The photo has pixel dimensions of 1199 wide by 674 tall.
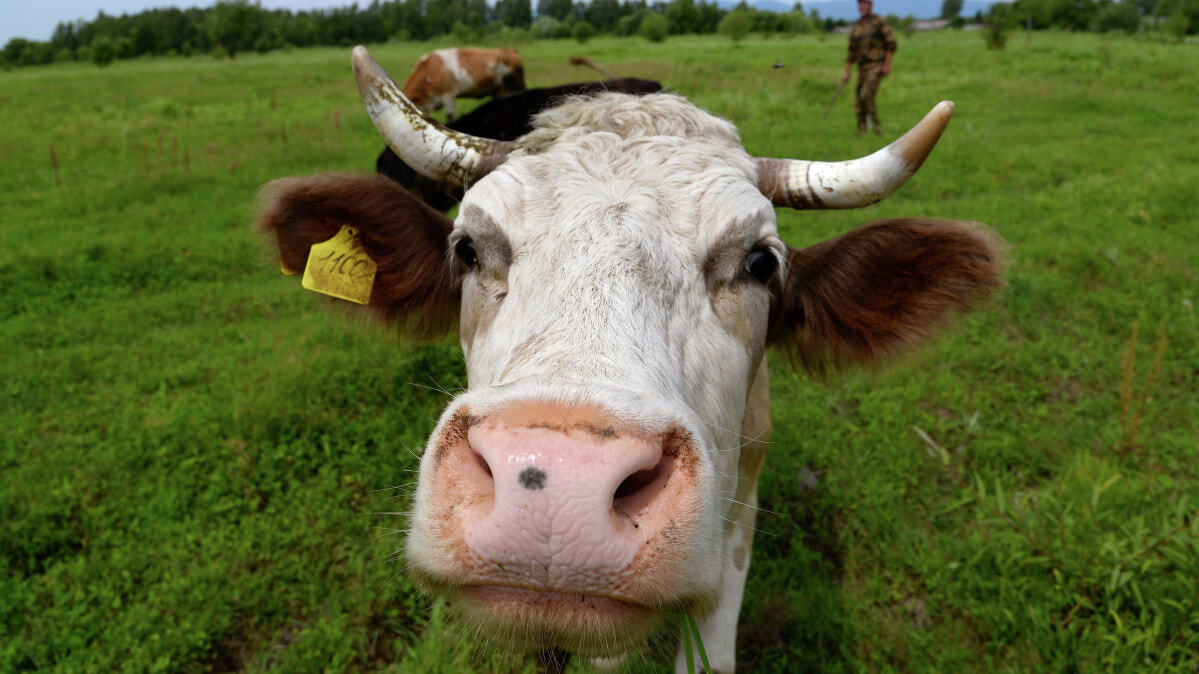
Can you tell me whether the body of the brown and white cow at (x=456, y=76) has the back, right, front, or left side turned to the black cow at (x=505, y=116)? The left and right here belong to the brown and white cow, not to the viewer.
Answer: left

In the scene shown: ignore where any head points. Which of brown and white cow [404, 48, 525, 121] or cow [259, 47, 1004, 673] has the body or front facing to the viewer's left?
the brown and white cow

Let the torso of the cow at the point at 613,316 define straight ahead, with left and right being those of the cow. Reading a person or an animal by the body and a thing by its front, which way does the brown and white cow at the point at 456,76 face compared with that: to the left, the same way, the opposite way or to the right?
to the right

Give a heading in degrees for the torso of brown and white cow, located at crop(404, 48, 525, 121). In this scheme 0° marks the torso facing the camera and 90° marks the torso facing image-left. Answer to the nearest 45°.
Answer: approximately 90°

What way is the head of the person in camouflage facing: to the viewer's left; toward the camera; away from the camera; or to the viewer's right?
toward the camera

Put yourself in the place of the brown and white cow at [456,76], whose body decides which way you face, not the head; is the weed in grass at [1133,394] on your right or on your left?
on your left

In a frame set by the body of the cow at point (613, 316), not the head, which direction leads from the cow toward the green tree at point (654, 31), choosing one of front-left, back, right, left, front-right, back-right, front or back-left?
back

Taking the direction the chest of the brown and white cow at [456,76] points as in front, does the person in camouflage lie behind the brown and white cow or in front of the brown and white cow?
behind

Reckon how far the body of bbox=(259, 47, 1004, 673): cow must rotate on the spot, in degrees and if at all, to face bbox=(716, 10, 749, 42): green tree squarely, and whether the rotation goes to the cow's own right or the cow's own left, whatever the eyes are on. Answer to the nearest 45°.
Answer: approximately 180°

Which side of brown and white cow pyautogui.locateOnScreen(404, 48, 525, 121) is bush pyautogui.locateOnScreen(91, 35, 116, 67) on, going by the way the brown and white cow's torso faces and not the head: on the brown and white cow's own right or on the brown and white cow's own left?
on the brown and white cow's own right

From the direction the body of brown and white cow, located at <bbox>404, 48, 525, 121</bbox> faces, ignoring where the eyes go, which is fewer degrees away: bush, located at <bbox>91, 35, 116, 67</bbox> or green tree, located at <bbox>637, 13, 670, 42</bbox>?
the bush

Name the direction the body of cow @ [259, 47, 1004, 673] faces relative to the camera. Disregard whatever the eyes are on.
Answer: toward the camera
